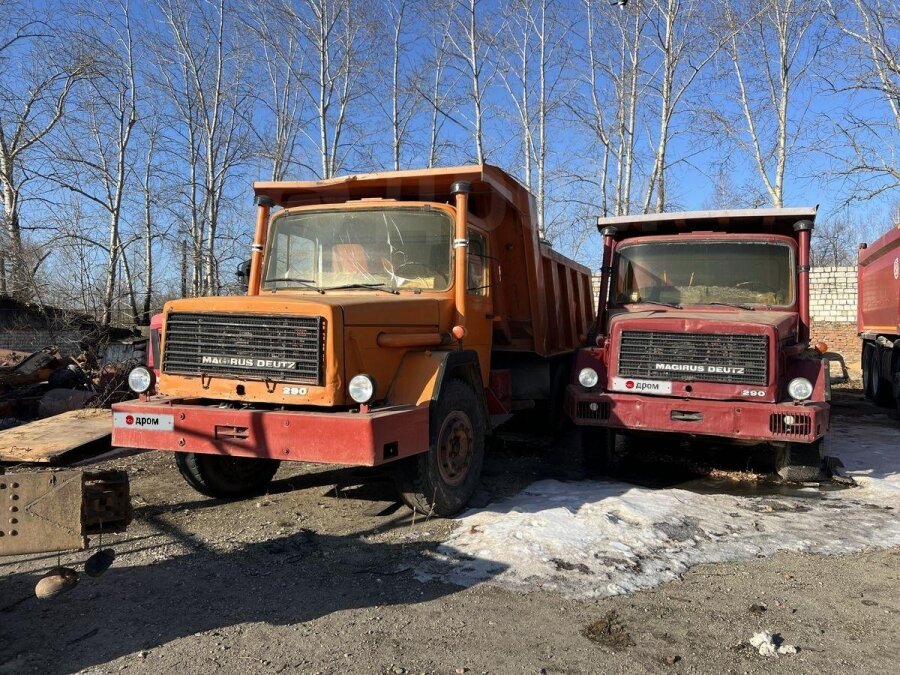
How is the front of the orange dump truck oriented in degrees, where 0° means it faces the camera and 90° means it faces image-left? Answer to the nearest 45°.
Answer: approximately 45°

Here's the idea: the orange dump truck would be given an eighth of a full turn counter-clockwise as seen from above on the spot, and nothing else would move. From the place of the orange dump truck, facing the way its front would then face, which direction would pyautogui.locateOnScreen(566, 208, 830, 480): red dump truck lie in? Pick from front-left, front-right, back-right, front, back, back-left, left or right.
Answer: left

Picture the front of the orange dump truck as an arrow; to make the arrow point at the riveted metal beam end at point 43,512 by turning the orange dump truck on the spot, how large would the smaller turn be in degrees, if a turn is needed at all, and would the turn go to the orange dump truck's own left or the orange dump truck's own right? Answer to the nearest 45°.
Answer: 0° — it already faces it

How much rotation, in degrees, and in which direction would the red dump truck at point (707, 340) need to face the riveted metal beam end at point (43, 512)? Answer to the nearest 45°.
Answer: approximately 45° to its right

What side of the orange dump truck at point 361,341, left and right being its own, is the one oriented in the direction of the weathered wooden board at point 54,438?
right

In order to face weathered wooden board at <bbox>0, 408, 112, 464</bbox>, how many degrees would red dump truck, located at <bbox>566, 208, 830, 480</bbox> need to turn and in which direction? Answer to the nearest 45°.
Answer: approximately 90° to its right
